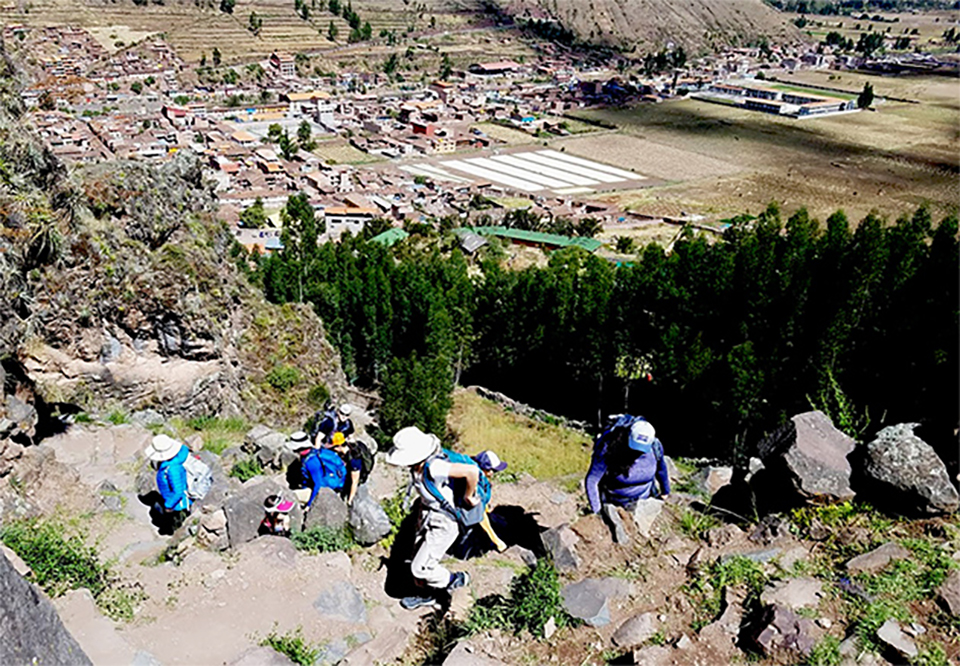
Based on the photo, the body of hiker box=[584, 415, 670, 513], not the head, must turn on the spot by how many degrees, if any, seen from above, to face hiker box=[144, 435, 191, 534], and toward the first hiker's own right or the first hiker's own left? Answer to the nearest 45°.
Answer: approximately 90° to the first hiker's own right

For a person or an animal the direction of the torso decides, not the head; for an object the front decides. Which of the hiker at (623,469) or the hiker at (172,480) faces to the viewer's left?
the hiker at (172,480)

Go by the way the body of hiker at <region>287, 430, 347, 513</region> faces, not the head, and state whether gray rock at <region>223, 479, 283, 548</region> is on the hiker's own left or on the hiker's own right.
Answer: on the hiker's own left

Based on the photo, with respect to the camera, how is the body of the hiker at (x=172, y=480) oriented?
to the viewer's left

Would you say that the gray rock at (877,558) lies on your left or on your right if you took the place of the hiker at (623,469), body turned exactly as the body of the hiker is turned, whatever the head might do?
on your left

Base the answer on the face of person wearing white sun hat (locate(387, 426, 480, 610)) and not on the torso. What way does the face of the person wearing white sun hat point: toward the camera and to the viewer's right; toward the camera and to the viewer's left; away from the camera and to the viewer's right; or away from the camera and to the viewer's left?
toward the camera and to the viewer's left

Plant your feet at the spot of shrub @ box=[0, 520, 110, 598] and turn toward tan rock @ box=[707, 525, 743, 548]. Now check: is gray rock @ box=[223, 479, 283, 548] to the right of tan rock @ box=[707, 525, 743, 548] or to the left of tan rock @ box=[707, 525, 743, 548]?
left

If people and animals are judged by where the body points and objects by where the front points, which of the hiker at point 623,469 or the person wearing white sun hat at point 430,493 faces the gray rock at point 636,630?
the hiker

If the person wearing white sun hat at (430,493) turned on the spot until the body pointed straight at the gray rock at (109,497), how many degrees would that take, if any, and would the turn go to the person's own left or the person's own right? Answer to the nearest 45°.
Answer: approximately 45° to the person's own right

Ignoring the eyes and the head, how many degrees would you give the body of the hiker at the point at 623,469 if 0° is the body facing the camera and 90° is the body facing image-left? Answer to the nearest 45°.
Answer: approximately 0°
